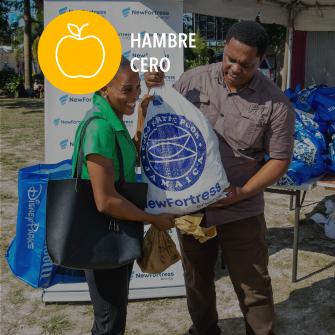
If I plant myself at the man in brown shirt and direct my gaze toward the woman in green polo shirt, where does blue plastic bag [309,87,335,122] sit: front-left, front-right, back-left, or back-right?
back-right

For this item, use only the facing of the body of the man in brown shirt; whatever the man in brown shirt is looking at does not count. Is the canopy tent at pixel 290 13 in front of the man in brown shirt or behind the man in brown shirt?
behind

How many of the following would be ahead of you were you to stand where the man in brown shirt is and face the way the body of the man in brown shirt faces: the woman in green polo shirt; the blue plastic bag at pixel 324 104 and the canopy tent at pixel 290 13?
1

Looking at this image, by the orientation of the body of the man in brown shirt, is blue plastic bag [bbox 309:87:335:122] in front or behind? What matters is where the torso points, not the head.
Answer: behind

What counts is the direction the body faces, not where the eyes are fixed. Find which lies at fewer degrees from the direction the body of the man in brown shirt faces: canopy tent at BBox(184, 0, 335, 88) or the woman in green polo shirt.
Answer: the woman in green polo shirt

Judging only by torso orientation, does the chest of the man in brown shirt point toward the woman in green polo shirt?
yes

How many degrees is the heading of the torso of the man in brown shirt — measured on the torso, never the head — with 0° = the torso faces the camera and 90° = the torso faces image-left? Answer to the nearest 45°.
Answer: approximately 45°
